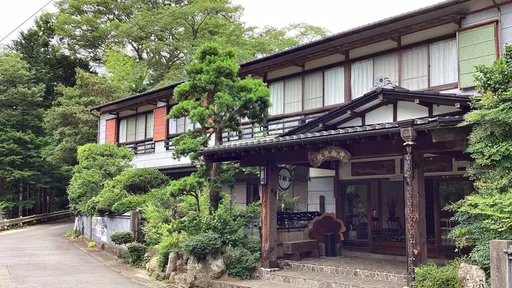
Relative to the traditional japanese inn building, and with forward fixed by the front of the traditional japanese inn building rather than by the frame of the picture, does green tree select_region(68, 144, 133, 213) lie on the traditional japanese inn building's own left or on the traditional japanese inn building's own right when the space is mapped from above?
on the traditional japanese inn building's own right

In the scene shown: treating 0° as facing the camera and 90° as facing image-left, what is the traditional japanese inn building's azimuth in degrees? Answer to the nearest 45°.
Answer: approximately 45°

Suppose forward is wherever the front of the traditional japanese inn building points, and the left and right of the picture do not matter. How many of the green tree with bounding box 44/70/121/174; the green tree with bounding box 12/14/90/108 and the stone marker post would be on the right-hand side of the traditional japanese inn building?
2

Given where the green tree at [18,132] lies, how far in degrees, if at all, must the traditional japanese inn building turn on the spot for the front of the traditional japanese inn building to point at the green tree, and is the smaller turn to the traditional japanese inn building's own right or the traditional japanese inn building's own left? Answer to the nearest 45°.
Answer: approximately 90° to the traditional japanese inn building's own right

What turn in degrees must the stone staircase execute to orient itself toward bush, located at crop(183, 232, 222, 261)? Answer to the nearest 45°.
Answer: approximately 45° to its right

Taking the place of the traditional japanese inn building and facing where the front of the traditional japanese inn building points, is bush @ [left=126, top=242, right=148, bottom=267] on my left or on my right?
on my right

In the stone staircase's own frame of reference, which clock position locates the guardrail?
The guardrail is roughly at 3 o'clock from the stone staircase.

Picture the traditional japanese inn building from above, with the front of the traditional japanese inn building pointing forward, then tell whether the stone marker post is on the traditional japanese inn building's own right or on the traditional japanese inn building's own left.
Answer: on the traditional japanese inn building's own left

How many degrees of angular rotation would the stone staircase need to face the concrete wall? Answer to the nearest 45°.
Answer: approximately 90° to its right

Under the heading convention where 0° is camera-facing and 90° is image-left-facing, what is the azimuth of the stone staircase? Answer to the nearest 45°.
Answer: approximately 45°

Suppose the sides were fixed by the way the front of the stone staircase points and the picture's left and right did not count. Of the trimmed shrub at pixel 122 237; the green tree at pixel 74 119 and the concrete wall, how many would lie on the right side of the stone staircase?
3
